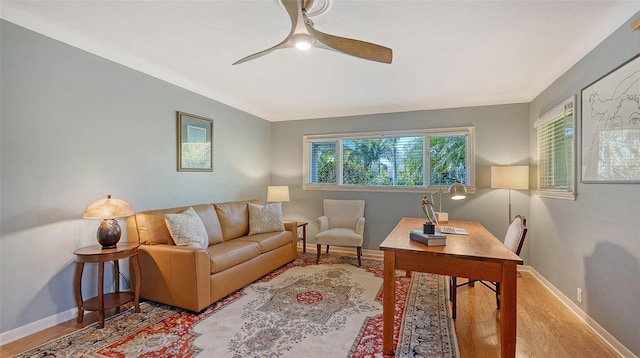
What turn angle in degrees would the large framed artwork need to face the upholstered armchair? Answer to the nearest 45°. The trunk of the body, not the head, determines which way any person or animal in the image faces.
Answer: approximately 45° to its right

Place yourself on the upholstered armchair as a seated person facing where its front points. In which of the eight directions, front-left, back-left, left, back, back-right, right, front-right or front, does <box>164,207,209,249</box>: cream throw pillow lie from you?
front-right

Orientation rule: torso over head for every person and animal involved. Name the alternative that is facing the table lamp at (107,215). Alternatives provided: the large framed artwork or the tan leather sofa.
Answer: the large framed artwork

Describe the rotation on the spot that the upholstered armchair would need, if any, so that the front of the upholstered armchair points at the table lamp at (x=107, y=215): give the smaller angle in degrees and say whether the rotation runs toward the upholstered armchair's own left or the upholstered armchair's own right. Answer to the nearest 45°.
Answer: approximately 45° to the upholstered armchair's own right

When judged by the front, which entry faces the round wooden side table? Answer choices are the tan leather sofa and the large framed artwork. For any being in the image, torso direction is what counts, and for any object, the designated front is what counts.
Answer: the large framed artwork

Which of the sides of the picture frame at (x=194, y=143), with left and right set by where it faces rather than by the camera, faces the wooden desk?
front

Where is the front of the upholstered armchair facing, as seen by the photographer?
facing the viewer

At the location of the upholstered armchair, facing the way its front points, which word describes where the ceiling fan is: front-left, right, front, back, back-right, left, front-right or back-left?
front

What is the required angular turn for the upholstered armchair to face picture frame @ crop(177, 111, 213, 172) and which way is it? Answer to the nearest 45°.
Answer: approximately 45° to its right

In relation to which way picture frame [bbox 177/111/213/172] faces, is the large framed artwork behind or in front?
in front

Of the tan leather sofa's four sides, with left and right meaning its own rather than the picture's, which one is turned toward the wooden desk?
front

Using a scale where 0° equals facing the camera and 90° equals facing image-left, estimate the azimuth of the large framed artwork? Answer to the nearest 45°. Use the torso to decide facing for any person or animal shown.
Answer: approximately 45°

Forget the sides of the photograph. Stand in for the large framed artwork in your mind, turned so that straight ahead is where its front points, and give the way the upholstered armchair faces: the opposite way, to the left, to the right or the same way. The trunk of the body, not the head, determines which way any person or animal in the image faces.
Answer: to the left

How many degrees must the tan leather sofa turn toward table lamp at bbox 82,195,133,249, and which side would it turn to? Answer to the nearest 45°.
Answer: approximately 135° to its right

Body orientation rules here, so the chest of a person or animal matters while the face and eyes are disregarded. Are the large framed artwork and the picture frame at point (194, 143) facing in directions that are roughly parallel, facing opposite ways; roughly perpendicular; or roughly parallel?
roughly parallel, facing opposite ways

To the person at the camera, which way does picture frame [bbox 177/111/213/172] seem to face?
facing the viewer and to the right of the viewer
